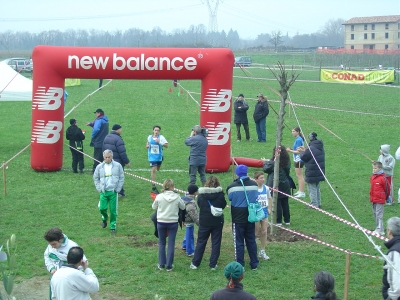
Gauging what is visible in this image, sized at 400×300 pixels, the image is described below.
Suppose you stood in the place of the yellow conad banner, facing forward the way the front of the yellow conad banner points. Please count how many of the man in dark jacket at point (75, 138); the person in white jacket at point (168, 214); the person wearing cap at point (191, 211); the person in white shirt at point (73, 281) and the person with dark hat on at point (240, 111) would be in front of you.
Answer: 5

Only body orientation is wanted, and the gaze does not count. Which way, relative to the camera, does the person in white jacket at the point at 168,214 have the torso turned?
away from the camera

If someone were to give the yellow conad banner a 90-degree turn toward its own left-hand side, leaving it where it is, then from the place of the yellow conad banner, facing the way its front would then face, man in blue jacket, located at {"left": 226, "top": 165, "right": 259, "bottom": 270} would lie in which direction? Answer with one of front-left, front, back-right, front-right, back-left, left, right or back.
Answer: right

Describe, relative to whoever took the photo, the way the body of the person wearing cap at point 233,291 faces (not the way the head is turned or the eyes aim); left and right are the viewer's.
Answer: facing away from the viewer

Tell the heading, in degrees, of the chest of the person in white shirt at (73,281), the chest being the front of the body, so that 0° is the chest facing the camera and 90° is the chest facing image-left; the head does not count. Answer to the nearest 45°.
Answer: approximately 225°

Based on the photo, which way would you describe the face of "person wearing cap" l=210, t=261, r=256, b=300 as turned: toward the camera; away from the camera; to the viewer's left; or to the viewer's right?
away from the camera

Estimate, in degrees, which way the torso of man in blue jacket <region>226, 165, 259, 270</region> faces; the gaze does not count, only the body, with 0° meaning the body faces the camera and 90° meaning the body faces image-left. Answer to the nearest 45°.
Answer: approximately 180°

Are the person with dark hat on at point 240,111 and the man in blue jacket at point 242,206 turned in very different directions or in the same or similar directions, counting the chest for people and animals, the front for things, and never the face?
very different directions

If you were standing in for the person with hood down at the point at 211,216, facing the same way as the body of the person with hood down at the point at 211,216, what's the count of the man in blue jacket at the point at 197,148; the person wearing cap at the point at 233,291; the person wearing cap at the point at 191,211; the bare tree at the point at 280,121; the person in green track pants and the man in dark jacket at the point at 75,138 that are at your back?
1

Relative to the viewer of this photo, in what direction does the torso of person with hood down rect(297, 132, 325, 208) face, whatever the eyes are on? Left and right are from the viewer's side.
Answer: facing away from the viewer and to the left of the viewer

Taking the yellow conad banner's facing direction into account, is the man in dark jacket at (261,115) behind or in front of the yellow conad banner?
in front

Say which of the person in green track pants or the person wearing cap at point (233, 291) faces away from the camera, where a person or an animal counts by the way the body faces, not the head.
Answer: the person wearing cap

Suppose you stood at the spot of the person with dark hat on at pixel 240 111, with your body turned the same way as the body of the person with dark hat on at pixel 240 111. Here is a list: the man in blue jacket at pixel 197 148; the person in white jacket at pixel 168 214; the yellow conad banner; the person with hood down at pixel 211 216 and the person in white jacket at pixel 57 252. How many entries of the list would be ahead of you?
4

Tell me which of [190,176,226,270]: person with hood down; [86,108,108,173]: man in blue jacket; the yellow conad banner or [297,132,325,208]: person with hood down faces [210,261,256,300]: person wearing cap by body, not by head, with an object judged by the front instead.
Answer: the yellow conad banner

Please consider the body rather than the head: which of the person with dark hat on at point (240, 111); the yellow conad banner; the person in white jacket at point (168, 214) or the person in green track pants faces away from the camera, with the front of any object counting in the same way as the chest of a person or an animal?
the person in white jacket

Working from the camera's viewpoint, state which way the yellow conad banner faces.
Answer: facing the viewer

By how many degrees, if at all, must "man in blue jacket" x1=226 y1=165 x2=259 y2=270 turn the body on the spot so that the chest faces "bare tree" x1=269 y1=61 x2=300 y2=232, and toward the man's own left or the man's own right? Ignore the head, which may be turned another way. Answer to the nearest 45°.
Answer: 0° — they already face it

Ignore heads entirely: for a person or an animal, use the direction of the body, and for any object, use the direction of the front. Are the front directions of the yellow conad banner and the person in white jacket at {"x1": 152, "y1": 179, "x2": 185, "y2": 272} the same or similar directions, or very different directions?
very different directions

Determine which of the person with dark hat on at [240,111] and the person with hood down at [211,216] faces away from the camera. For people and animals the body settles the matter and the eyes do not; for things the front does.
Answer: the person with hood down at [211,216]

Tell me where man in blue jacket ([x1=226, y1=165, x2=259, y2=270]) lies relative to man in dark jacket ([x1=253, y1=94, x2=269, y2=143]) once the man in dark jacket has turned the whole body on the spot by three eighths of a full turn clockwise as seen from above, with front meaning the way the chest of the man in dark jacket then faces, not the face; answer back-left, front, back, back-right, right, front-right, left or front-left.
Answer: back
